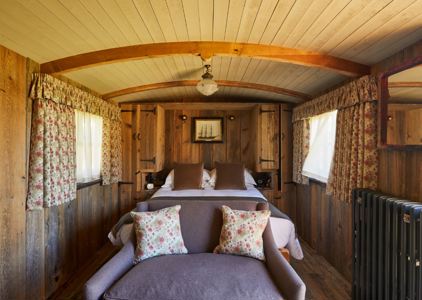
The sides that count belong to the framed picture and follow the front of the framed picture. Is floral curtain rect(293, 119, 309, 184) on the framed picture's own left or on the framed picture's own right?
on the framed picture's own left

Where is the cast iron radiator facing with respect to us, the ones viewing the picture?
facing the viewer and to the left of the viewer

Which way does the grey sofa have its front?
toward the camera

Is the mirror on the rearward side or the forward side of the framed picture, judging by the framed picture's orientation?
on the forward side

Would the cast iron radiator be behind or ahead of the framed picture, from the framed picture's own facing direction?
ahead

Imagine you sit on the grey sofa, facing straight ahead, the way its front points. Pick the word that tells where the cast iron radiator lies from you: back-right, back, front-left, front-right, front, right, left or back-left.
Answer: left

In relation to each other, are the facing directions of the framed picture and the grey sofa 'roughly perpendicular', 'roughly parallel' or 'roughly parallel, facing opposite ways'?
roughly parallel

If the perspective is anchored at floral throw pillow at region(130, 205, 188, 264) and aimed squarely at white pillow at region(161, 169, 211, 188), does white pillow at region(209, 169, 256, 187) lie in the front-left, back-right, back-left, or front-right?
front-right

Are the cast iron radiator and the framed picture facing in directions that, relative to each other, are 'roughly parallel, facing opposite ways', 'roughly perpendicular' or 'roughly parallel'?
roughly perpendicular
